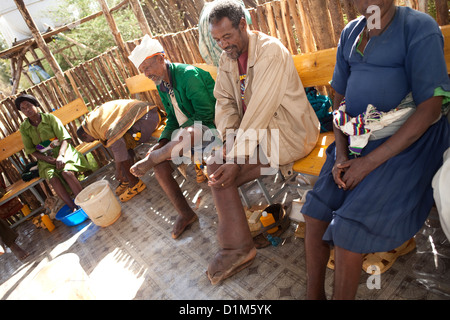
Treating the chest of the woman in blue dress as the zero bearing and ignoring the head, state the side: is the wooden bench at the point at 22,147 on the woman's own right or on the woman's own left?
on the woman's own right

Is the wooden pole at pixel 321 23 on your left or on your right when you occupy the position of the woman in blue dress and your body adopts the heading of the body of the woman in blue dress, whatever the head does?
on your right

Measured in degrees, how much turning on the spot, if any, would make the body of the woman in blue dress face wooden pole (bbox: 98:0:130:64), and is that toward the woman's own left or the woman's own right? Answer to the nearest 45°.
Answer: approximately 90° to the woman's own right

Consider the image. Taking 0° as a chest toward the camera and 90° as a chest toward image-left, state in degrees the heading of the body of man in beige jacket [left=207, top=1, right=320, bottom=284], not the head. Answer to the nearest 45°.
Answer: approximately 45°

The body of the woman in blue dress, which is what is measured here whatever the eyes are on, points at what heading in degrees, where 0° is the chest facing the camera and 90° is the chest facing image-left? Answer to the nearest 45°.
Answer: approximately 45°

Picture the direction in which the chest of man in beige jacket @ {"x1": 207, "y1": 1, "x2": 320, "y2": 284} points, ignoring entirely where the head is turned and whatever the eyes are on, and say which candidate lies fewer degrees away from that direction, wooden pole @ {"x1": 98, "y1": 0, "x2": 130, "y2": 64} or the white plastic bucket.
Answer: the white plastic bucket

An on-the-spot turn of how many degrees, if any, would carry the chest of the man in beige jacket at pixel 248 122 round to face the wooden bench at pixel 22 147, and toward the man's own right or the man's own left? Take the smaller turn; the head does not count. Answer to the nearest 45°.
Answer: approximately 90° to the man's own right
